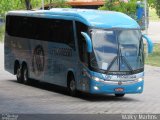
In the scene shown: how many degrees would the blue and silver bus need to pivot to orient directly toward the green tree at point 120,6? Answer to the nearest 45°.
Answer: approximately 135° to its left

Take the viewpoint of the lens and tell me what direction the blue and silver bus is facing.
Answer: facing the viewer and to the right of the viewer
